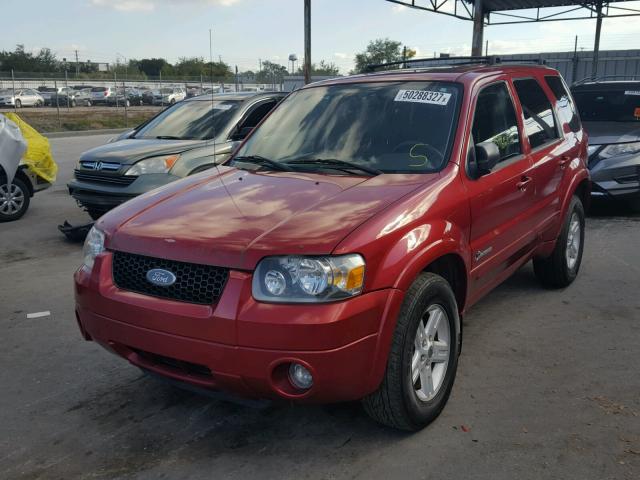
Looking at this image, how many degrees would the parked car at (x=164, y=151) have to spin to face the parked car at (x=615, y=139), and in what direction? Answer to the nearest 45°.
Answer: approximately 135° to its left

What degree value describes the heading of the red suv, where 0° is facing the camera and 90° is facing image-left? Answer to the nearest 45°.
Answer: approximately 45°

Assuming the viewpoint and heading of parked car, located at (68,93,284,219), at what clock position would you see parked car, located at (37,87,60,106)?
parked car, located at (37,87,60,106) is roughly at 4 o'clock from parked car, located at (68,93,284,219).

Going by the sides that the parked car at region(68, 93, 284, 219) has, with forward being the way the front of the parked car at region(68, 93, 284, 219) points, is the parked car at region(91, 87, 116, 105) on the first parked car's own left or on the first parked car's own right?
on the first parked car's own right

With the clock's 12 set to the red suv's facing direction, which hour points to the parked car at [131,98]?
The parked car is roughly at 4 o'clock from the red suv.

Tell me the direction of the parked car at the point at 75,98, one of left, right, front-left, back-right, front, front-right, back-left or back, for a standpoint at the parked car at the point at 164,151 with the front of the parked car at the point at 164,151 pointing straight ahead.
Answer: back-right

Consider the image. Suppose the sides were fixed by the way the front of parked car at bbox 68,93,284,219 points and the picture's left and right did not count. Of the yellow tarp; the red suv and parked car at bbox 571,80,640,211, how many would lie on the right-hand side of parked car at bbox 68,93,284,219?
1

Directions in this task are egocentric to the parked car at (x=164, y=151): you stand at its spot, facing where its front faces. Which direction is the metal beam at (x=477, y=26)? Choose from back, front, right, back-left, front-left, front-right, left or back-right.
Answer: back

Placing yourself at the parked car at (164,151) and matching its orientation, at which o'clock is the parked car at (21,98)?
the parked car at (21,98) is roughly at 4 o'clock from the parked car at (164,151).
